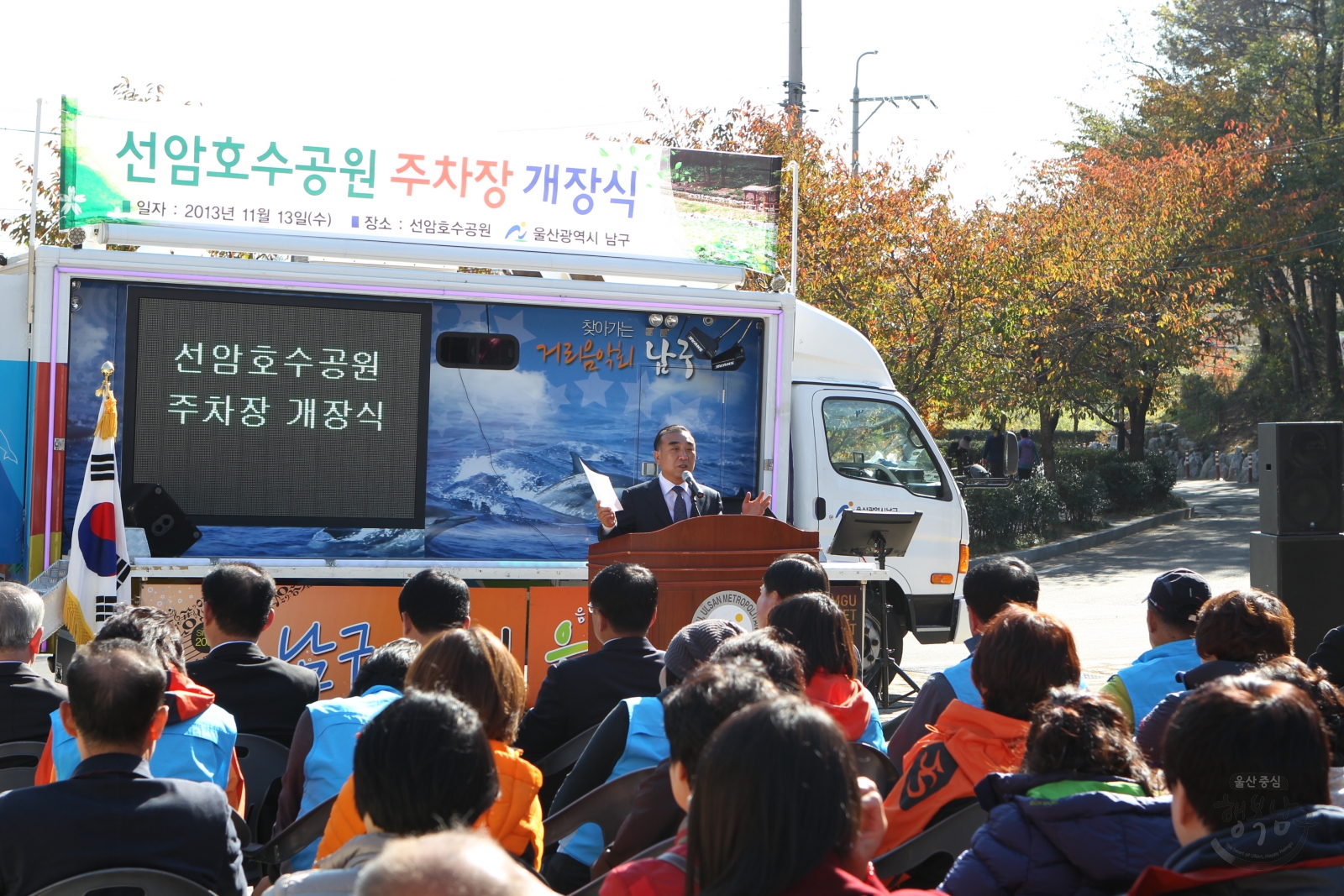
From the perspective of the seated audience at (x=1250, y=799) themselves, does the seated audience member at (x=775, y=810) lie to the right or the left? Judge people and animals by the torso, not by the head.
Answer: on their left

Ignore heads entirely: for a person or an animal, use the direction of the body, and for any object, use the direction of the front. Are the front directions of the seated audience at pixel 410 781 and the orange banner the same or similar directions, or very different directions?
very different directions

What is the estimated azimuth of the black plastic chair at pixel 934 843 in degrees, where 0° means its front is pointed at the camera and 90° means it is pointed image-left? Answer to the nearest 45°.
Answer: approximately 135°

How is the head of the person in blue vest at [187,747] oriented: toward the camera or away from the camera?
away from the camera

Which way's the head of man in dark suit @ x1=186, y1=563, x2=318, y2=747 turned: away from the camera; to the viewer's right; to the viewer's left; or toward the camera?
away from the camera

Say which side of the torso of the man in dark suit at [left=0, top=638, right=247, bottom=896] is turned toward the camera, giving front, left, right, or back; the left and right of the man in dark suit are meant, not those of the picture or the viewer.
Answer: back

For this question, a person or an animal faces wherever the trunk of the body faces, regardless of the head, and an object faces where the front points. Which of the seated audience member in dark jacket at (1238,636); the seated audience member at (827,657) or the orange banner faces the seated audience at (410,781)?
the orange banner

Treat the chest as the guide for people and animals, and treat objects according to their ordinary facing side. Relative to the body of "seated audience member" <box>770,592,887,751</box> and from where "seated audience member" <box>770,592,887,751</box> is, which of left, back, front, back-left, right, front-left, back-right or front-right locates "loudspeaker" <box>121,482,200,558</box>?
front

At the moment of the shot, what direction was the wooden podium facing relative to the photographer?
facing the viewer

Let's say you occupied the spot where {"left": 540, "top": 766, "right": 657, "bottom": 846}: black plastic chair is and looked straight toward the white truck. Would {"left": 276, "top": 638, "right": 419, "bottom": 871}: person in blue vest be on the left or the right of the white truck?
left

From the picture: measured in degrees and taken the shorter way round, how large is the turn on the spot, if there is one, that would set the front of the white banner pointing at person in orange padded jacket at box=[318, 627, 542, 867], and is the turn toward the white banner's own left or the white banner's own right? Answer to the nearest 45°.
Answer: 0° — it already faces them

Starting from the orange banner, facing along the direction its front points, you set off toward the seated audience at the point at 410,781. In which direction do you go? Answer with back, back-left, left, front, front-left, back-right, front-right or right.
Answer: front

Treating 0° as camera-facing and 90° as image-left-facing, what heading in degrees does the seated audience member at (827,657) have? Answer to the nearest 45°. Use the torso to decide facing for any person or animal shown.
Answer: approximately 135°

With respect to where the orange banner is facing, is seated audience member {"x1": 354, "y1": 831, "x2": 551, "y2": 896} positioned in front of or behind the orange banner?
in front

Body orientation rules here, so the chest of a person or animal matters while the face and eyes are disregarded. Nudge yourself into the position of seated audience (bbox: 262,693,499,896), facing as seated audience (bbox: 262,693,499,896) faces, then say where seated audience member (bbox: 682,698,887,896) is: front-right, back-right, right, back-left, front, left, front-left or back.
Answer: back-right

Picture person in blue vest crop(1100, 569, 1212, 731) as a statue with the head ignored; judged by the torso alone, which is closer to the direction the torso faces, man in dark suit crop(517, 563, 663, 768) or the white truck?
the white truck

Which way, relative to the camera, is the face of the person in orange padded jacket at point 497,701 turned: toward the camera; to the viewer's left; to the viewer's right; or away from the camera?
away from the camera

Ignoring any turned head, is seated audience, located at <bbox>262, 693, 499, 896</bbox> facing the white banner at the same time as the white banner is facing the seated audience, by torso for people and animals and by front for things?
yes
